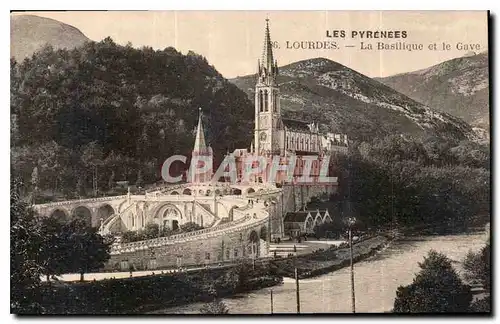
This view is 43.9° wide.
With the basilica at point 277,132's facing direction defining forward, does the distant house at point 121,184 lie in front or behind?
in front

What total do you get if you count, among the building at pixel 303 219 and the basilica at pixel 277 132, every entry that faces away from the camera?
0

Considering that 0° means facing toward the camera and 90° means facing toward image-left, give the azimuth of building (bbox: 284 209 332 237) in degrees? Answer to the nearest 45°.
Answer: approximately 315°

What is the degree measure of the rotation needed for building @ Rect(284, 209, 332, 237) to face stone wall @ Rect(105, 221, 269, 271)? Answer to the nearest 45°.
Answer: approximately 135° to its right

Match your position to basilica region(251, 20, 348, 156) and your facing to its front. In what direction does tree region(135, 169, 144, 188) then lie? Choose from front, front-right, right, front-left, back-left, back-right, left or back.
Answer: front-right

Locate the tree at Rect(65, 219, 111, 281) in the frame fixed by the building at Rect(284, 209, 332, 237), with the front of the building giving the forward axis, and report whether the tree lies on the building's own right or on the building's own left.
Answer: on the building's own right
